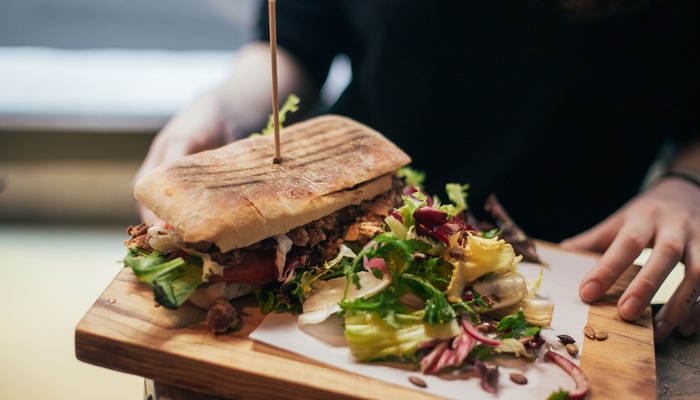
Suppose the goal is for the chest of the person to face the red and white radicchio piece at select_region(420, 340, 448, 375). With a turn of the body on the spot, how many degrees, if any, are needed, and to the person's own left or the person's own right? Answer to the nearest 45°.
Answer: approximately 45° to the person's own left

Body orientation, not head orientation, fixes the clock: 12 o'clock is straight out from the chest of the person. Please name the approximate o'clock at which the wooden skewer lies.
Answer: The wooden skewer is roughly at 12 o'clock from the person.

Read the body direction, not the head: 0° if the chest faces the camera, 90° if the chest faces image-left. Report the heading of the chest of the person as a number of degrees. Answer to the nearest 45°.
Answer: approximately 45°

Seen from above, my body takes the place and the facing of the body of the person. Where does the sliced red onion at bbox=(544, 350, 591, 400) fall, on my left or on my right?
on my left

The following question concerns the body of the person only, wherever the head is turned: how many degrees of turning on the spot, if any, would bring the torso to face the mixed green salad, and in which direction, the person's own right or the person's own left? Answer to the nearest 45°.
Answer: approximately 45° to the person's own left

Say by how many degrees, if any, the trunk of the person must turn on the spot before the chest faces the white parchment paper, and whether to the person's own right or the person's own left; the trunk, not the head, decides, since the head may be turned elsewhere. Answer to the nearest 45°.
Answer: approximately 45° to the person's own left
